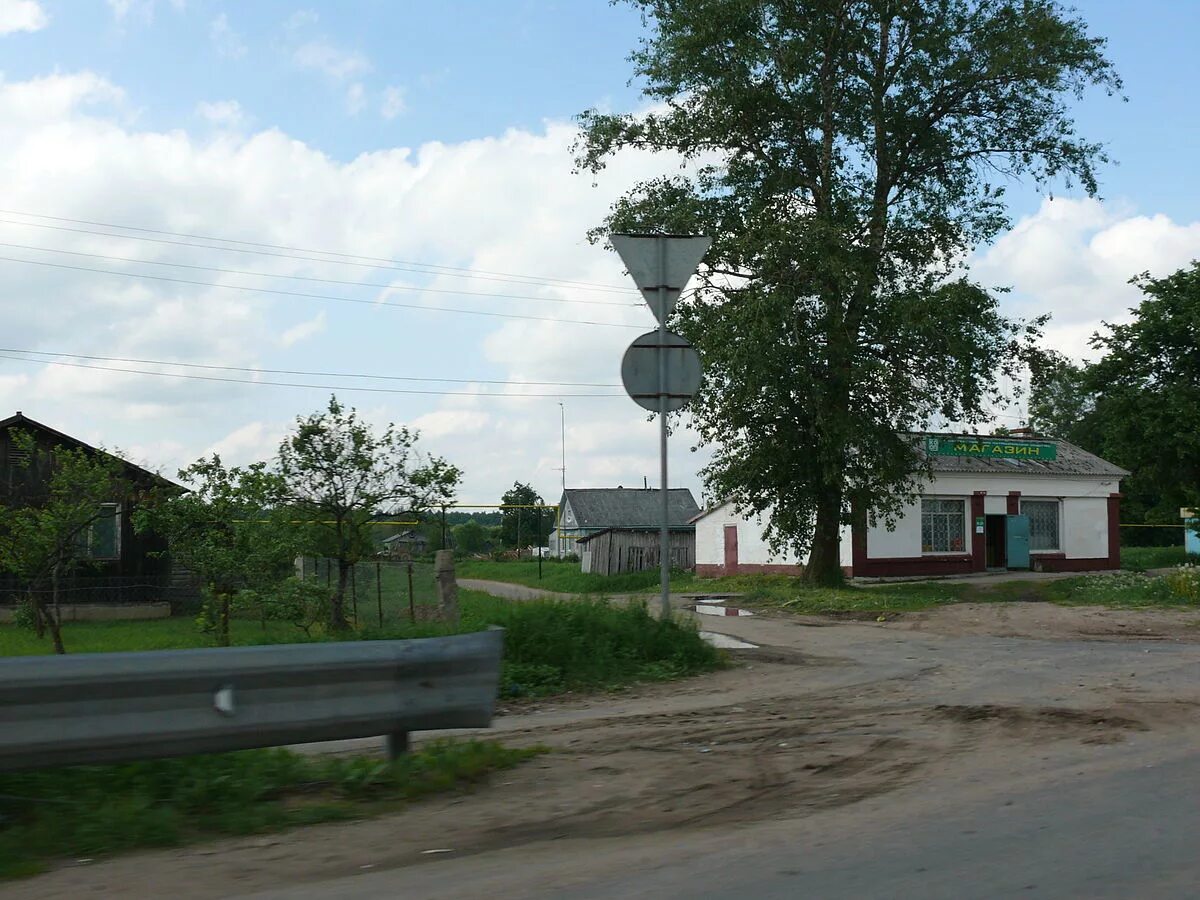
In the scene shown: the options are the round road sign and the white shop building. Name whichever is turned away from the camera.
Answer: the round road sign

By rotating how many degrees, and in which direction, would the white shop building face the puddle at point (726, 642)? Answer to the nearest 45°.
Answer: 0° — it already faces it

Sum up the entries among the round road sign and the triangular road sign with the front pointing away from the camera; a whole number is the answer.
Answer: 2

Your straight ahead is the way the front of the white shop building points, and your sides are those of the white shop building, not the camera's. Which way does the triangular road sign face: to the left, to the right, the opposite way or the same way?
the opposite way

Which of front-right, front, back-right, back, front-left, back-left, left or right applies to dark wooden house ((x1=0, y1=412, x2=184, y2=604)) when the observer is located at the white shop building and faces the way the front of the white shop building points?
front-right

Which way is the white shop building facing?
toward the camera

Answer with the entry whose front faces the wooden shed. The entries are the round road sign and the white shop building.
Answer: the round road sign

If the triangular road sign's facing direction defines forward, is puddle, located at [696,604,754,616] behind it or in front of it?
in front

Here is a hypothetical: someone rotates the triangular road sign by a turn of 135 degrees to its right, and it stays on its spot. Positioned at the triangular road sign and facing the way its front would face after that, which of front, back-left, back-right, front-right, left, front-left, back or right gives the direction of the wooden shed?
back-left

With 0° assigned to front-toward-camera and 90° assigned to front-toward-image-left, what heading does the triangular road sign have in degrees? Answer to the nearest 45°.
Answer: approximately 180°

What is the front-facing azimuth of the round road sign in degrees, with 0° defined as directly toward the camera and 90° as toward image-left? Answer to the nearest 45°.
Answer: approximately 180°

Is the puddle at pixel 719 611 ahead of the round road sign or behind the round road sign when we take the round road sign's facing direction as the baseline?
ahead

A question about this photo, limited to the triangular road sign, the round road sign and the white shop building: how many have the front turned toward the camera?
1
